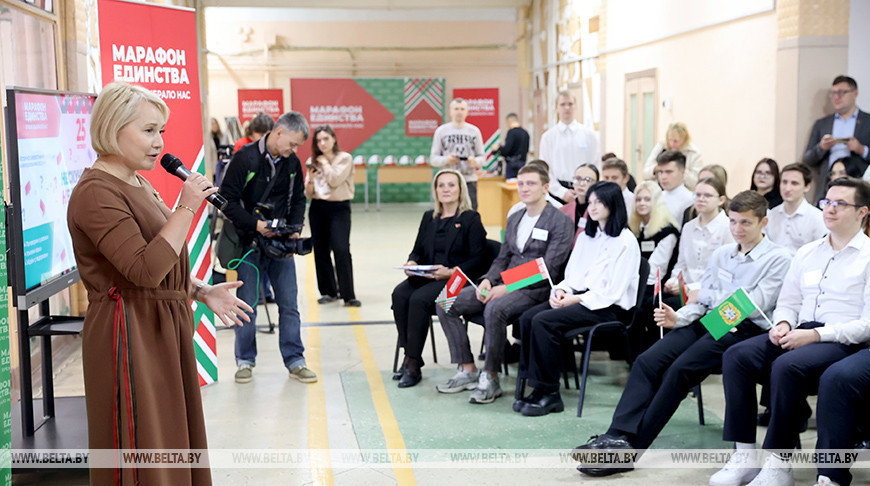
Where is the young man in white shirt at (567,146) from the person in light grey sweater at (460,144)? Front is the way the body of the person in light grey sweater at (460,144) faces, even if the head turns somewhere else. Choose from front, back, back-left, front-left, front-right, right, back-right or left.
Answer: front-left

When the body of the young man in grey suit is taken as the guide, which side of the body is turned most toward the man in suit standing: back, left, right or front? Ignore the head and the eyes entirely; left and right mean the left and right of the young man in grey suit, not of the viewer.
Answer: back

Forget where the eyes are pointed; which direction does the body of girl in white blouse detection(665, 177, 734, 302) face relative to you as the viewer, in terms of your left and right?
facing the viewer and to the left of the viewer

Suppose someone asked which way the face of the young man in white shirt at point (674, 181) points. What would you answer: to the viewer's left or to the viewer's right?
to the viewer's left

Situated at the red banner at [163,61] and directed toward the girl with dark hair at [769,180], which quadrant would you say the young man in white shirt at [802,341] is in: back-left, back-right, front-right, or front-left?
front-right

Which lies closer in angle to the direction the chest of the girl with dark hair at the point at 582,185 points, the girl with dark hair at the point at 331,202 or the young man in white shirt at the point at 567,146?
the girl with dark hair

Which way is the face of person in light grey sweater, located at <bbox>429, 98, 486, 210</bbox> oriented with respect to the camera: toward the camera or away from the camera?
toward the camera

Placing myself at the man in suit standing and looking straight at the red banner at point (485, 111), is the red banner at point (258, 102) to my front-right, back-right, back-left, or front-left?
front-left

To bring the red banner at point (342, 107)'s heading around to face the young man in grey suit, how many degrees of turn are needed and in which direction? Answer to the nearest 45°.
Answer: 0° — it already faces them

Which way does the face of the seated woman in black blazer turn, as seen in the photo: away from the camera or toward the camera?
toward the camera

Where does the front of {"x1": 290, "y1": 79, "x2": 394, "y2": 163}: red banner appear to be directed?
toward the camera

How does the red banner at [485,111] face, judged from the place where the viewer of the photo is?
facing the viewer

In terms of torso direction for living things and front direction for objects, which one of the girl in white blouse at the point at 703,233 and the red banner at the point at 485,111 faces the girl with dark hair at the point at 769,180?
the red banner

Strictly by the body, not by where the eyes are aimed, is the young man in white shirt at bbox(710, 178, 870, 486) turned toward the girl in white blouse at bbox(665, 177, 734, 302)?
no

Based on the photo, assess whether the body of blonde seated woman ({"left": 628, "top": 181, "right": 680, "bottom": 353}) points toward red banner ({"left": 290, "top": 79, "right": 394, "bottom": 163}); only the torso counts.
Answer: no

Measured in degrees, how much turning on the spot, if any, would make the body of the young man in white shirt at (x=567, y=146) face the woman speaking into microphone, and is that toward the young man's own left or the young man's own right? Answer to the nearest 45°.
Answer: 0° — they already face them

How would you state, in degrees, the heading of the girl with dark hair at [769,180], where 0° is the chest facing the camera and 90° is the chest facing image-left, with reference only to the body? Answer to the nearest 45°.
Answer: approximately 45°

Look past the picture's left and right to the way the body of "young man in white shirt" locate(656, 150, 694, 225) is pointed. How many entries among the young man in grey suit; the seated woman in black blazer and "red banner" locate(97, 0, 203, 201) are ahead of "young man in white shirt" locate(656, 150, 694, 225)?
3

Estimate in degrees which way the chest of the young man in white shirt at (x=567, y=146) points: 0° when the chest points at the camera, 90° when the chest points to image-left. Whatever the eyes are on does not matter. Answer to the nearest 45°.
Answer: approximately 0°
